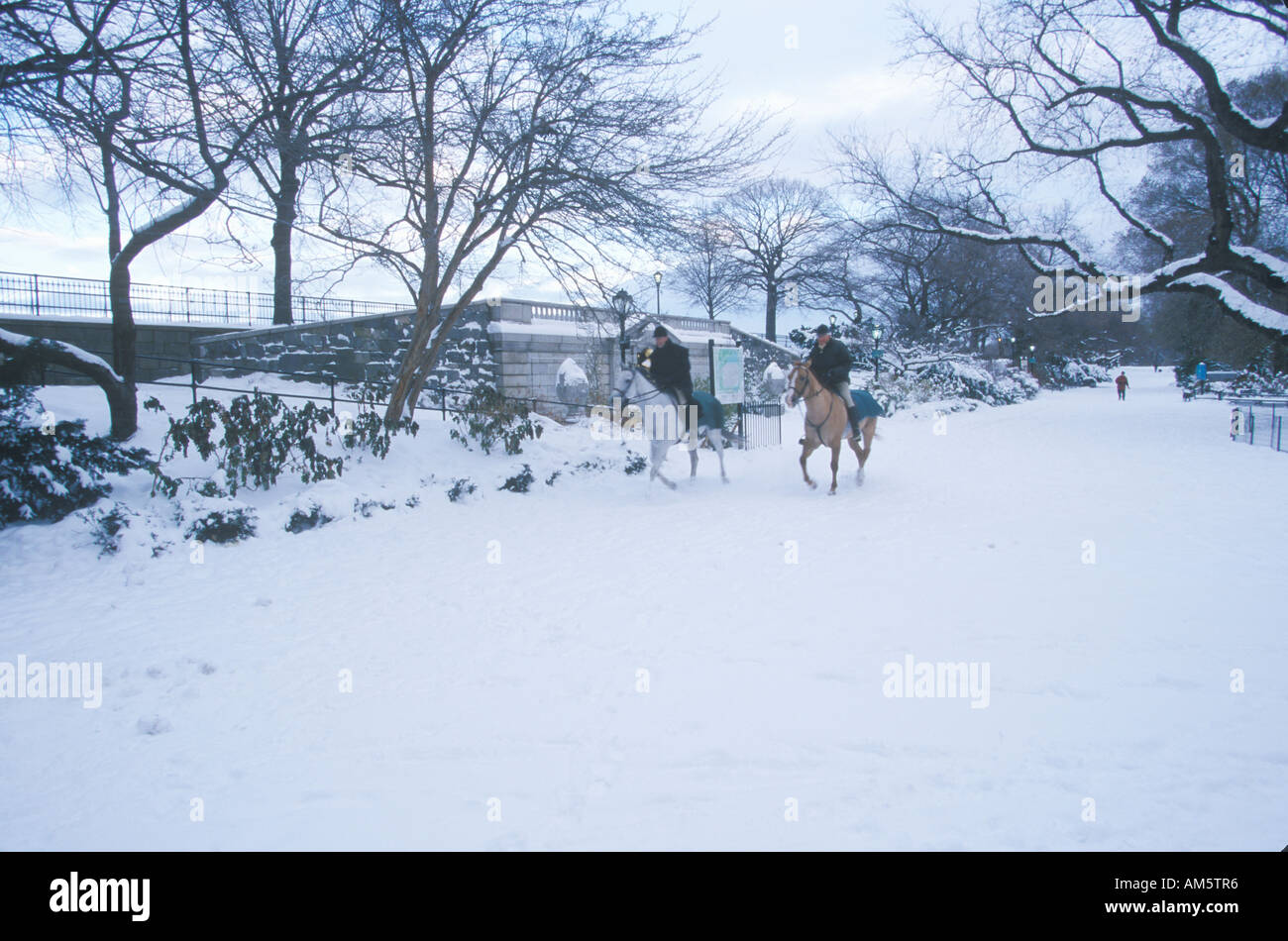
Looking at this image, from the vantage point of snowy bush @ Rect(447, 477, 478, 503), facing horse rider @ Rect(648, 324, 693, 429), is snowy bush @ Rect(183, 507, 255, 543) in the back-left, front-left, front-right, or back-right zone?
back-right

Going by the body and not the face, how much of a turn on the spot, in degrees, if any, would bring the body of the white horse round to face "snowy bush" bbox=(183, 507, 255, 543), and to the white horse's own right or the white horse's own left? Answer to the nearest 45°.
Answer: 0° — it already faces it

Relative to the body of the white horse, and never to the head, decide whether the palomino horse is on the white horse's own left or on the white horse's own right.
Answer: on the white horse's own left

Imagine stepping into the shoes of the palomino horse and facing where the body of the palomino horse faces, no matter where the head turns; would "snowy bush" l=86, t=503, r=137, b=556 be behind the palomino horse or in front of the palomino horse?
in front

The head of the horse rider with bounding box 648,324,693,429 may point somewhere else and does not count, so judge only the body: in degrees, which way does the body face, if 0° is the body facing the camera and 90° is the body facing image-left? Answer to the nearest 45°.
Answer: approximately 45°

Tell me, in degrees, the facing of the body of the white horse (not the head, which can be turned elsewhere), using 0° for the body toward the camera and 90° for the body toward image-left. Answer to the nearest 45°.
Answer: approximately 45°

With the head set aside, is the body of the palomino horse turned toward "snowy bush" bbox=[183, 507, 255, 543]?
yes

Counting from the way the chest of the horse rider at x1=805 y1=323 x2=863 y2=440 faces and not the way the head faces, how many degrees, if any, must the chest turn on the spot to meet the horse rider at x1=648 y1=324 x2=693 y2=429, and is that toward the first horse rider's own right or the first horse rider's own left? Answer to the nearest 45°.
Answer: approximately 45° to the first horse rider's own right
